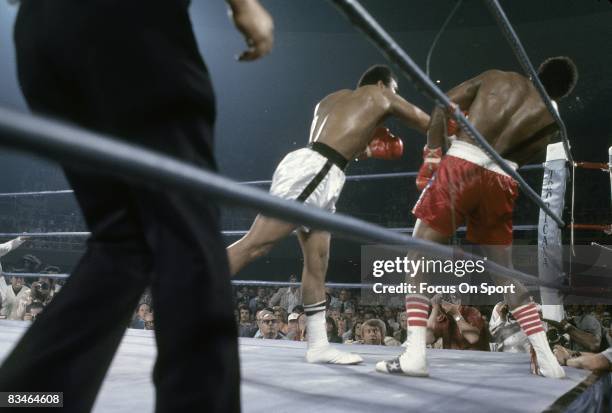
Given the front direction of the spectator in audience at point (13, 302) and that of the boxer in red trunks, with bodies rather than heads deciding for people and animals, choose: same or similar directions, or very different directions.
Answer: very different directions

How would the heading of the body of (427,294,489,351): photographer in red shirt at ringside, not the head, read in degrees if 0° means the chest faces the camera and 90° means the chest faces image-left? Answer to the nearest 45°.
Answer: approximately 45°

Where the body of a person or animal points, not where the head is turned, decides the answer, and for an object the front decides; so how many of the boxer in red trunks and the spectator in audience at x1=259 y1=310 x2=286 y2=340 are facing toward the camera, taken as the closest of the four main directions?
1

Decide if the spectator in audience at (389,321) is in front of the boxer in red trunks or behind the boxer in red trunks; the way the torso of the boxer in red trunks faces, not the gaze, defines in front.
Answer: in front

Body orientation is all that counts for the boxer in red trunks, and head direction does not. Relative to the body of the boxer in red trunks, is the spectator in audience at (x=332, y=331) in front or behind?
in front

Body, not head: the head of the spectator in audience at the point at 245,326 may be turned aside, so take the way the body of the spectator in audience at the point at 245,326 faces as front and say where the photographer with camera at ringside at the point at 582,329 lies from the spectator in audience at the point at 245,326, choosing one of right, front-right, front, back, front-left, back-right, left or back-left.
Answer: front-left

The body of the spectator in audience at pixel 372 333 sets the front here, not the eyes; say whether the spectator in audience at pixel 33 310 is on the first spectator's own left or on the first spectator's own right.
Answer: on the first spectator's own right
